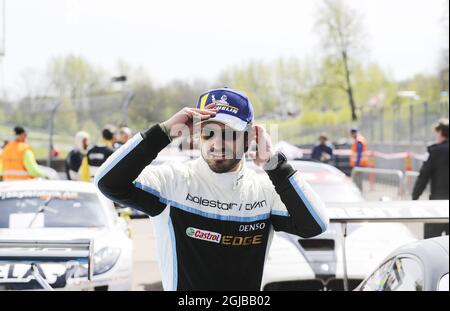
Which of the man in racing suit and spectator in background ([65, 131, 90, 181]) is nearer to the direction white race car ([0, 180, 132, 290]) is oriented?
the man in racing suit

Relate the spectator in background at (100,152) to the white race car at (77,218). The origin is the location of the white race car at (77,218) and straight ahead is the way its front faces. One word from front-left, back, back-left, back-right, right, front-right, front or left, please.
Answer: back

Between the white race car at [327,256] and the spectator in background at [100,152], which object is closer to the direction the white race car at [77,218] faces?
the white race car

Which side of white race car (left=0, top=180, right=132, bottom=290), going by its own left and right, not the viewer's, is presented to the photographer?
front

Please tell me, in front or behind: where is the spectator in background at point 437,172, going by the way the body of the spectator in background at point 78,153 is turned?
in front

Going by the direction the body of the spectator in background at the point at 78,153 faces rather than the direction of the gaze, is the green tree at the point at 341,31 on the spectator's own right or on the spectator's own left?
on the spectator's own left

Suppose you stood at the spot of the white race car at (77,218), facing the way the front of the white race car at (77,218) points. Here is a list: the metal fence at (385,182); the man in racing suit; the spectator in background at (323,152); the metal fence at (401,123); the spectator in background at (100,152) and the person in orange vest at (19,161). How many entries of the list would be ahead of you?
1

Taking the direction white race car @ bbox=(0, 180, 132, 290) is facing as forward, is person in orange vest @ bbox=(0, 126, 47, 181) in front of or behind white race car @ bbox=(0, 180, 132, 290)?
behind

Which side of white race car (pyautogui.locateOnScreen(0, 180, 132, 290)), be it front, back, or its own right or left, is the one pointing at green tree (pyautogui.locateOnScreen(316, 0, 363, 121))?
back

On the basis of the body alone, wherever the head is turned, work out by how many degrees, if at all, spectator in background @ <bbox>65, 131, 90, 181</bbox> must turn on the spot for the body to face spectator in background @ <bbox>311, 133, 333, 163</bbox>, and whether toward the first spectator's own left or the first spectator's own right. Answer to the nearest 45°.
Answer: approximately 45° to the first spectator's own left
